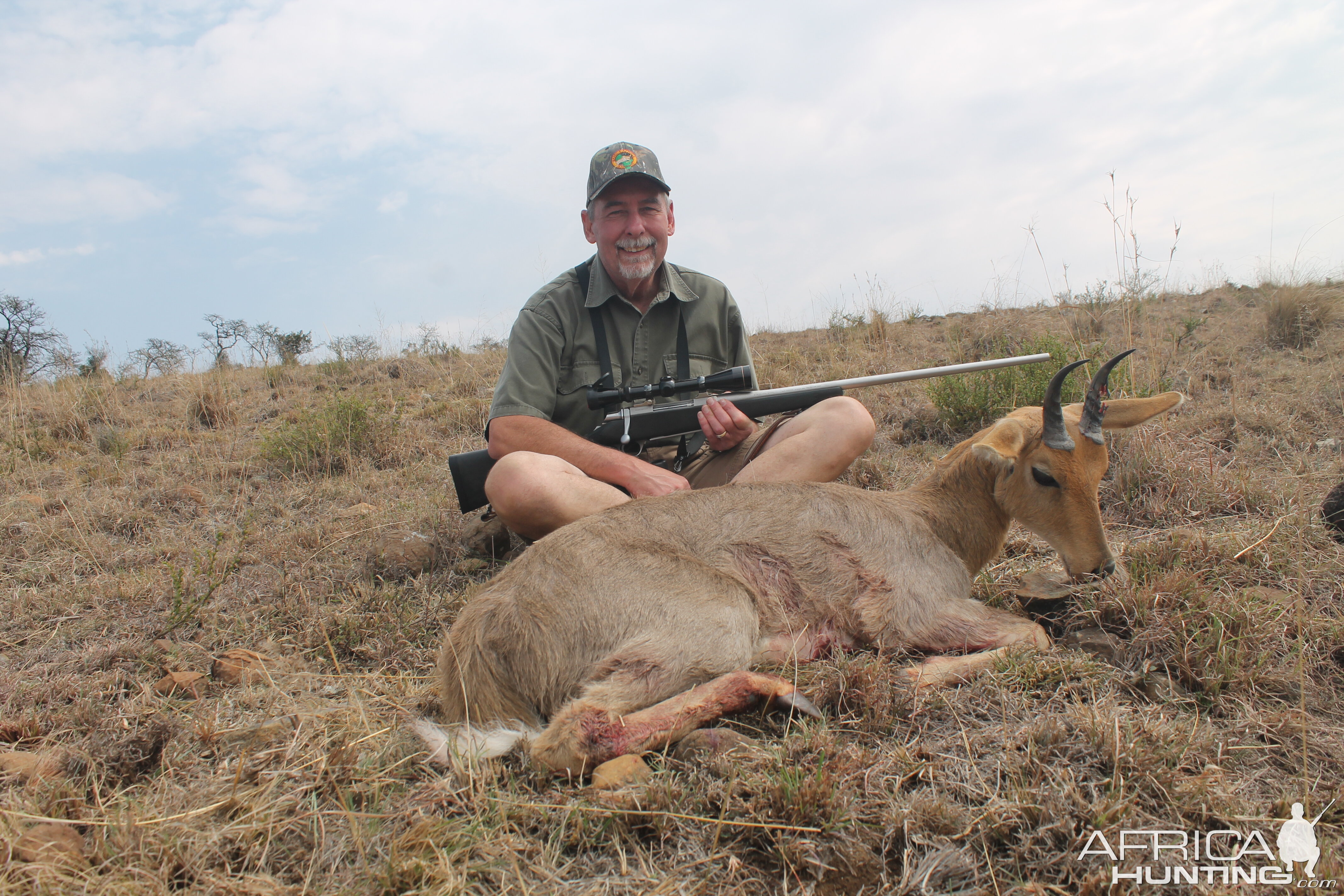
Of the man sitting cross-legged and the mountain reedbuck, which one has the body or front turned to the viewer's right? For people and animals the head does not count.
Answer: the mountain reedbuck

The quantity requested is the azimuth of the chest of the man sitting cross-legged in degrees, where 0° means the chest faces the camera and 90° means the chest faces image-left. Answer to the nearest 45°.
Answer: approximately 0°

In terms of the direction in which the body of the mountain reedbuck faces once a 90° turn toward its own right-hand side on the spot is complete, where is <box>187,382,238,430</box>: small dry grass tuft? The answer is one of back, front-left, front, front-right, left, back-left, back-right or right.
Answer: back-right

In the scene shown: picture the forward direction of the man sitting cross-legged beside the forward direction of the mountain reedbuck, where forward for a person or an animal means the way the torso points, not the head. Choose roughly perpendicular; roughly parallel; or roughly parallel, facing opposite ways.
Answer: roughly perpendicular

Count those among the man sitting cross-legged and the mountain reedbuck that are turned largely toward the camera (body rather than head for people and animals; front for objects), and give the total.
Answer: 1

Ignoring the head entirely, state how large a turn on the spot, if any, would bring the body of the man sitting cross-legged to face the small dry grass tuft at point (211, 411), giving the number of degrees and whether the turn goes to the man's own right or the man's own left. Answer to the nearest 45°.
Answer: approximately 135° to the man's own right

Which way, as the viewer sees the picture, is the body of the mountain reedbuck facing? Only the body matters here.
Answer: to the viewer's right

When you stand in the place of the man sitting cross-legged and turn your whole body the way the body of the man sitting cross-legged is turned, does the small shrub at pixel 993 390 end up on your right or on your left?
on your left

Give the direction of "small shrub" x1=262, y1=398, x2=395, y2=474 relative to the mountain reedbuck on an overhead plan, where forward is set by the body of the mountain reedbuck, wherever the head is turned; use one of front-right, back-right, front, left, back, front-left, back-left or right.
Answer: back-left
